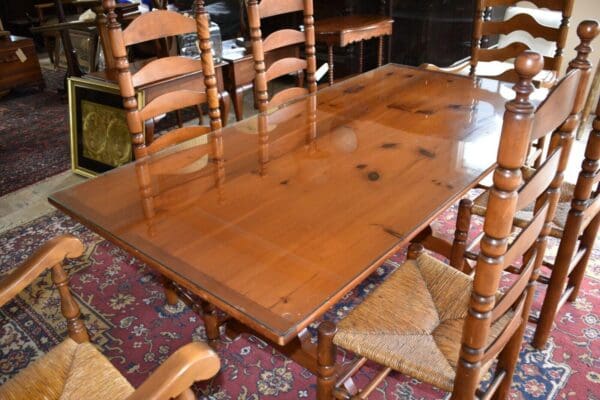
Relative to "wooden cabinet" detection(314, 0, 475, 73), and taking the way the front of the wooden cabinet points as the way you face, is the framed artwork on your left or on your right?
on your right

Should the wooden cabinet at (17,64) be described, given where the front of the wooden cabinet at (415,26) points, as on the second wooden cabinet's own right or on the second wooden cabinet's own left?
on the second wooden cabinet's own right

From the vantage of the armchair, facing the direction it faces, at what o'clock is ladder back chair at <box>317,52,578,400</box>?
The ladder back chair is roughly at 2 o'clock from the armchair.

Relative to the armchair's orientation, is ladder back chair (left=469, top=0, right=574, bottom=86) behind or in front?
in front

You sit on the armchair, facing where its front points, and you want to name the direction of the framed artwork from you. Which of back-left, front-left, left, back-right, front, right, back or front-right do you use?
front-left

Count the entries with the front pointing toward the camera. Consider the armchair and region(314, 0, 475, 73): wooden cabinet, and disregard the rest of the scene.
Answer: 1

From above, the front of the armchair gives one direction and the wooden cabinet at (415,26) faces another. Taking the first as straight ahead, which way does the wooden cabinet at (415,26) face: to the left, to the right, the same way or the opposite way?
the opposite way

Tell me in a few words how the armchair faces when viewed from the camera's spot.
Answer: facing away from the viewer and to the right of the viewer

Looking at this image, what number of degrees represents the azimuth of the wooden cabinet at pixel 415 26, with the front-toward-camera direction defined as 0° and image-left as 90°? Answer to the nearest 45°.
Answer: approximately 0°

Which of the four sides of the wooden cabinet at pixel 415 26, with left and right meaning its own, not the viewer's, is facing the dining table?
front

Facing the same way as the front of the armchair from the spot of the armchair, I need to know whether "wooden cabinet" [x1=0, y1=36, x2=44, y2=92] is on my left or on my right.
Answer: on my left
